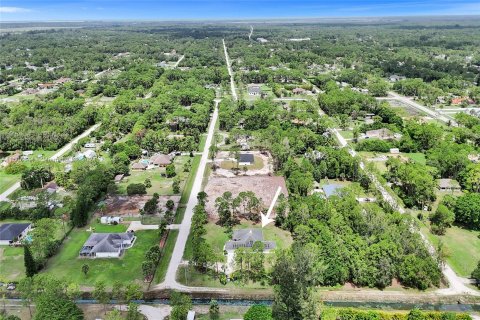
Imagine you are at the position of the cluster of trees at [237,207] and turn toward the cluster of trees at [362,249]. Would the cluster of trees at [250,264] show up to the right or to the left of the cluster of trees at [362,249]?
right

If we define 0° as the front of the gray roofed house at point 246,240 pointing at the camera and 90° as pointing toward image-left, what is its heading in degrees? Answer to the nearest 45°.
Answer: approximately 0°

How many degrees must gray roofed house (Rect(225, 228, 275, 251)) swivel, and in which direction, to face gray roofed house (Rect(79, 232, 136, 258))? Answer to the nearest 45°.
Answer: approximately 90° to its right

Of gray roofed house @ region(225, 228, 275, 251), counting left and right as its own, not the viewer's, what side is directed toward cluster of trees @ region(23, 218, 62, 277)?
right

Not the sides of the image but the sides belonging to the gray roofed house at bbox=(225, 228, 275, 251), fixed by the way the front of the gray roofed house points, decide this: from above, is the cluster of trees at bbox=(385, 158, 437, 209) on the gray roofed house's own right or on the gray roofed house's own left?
on the gray roofed house's own left

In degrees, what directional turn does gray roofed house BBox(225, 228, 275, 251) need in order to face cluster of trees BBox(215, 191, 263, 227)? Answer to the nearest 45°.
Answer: approximately 180°

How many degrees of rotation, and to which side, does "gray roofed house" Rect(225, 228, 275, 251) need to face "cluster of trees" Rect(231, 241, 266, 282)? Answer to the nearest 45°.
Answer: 0° — it already faces it

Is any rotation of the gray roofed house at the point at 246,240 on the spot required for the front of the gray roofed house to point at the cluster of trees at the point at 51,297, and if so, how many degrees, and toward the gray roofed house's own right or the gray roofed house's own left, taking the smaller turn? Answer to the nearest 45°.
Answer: approximately 45° to the gray roofed house's own right
